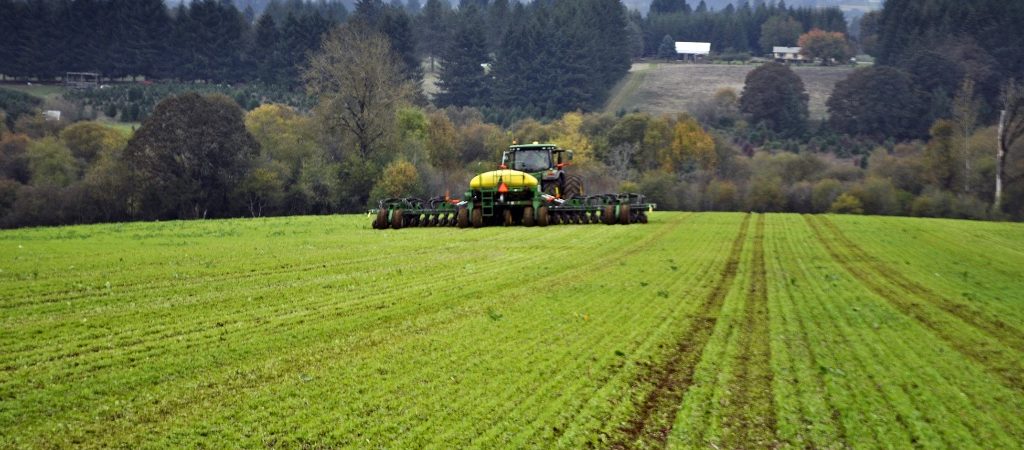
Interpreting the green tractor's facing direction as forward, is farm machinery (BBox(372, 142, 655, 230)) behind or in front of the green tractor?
behind

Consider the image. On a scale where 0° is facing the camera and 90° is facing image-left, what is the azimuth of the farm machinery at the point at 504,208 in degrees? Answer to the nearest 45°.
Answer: approximately 180°

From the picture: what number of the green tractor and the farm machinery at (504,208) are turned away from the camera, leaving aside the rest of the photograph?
2

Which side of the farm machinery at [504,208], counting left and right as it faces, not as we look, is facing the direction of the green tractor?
front

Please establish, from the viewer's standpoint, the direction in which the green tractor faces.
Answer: facing away from the viewer

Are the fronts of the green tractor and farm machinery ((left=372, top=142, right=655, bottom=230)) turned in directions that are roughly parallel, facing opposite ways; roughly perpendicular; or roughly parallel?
roughly parallel
